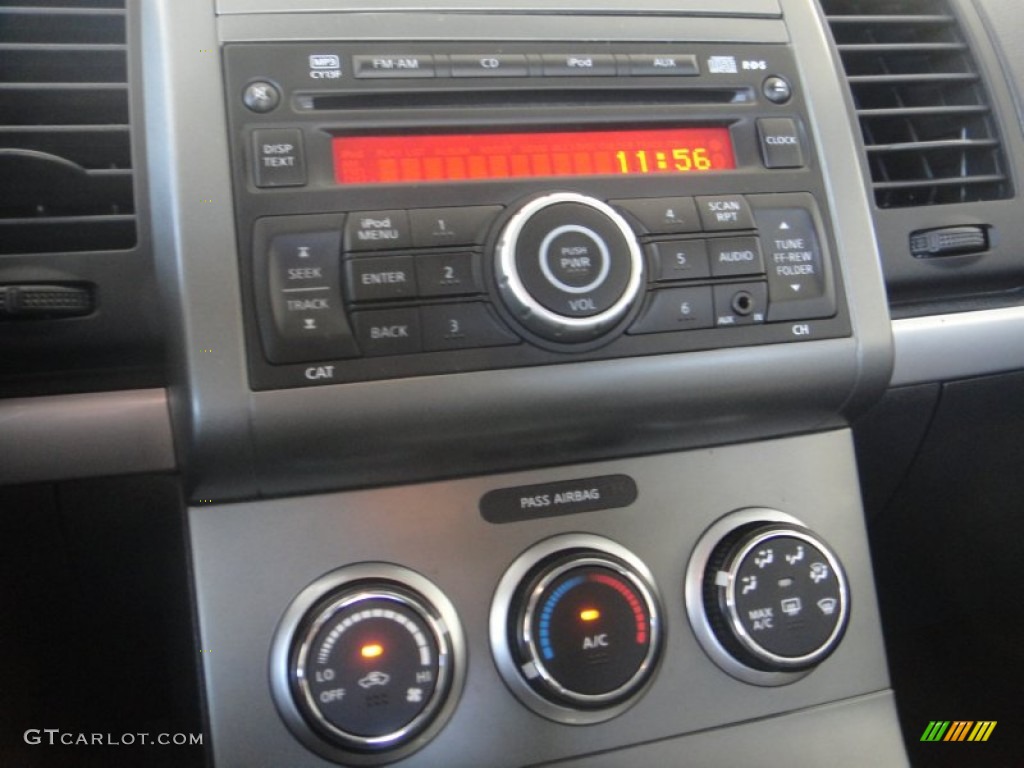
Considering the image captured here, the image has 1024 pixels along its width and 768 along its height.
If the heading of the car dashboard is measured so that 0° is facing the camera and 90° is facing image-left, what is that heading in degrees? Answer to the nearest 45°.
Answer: approximately 0°
